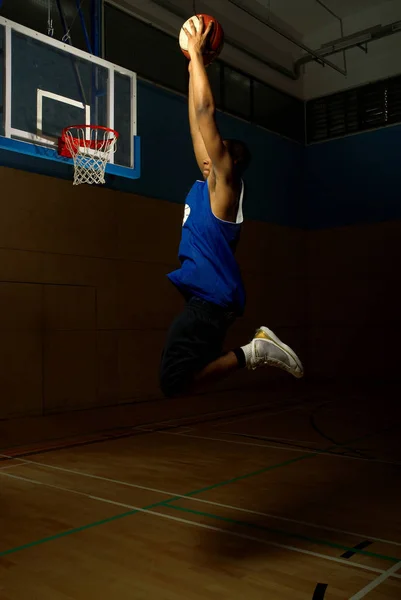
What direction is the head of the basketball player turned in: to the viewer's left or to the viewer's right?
to the viewer's left

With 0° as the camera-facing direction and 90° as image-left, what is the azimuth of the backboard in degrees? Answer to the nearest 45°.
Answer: approximately 315°

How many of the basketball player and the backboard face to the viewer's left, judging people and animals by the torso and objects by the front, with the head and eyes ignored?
1

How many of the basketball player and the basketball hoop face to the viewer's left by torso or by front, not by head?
1

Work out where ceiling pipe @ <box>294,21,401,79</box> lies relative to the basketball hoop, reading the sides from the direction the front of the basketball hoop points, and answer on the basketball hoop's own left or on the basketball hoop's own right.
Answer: on the basketball hoop's own left

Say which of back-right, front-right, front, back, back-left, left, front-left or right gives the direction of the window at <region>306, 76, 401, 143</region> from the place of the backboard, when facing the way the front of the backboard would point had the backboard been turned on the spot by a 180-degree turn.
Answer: right

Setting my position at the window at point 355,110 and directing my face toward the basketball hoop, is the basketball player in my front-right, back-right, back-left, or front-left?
front-left

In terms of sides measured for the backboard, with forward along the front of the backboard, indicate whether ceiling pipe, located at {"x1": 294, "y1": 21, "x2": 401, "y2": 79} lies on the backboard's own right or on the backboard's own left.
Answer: on the backboard's own left

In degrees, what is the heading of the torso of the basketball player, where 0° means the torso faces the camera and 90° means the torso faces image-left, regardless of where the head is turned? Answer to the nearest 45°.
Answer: approximately 90°

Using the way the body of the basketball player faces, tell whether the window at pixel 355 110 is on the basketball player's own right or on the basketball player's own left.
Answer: on the basketball player's own right

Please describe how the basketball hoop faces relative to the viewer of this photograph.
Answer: facing the viewer and to the right of the viewer
